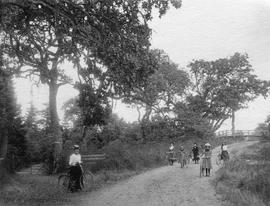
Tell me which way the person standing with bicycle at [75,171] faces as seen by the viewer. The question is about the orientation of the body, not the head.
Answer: toward the camera
